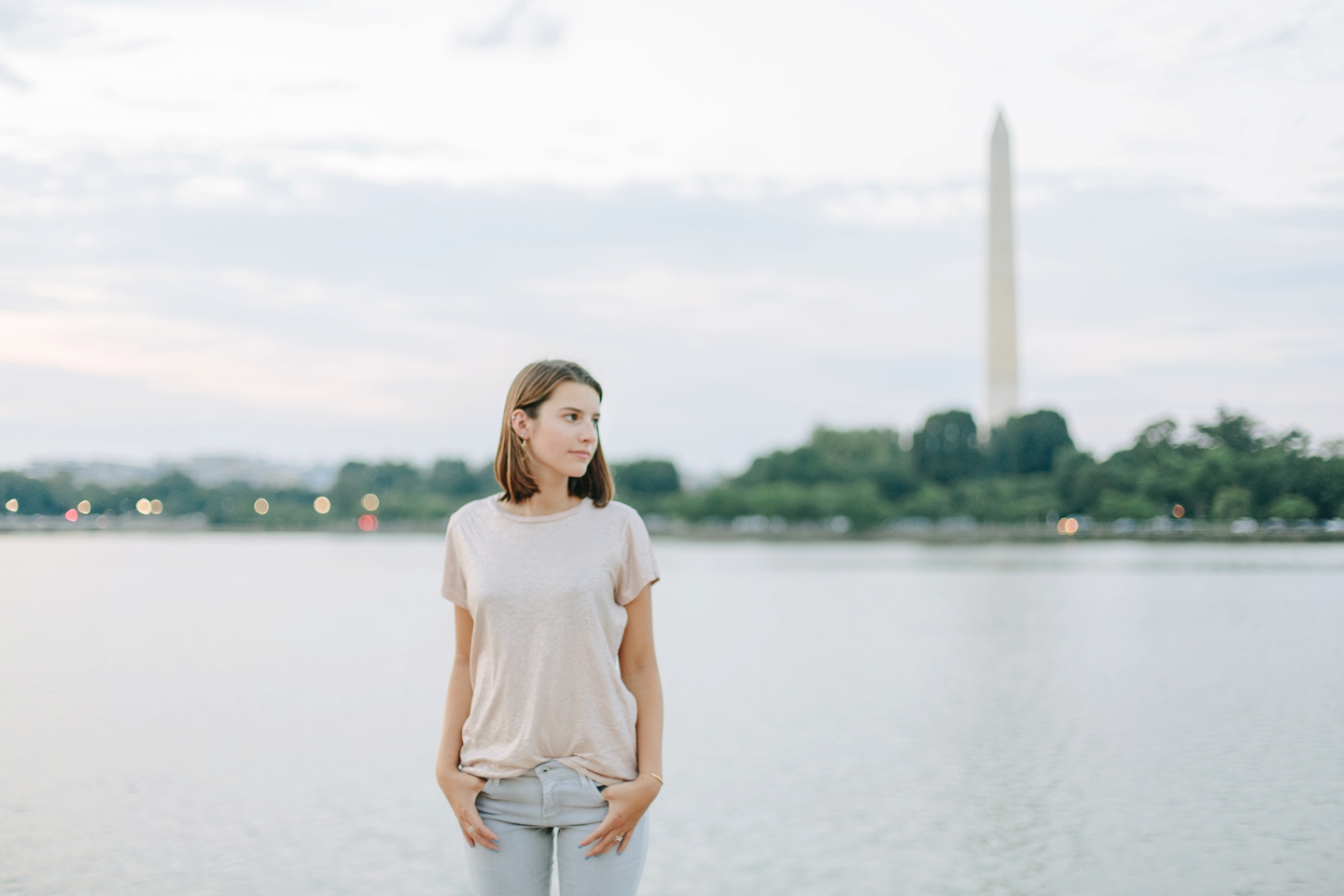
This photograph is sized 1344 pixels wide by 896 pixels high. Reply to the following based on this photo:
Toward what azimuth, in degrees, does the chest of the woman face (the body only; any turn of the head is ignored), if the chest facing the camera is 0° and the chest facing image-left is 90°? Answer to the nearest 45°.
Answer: approximately 0°
